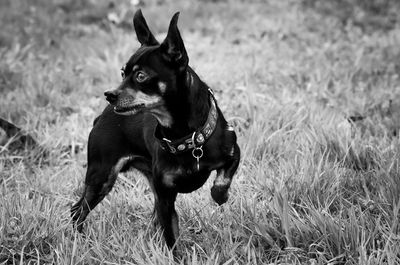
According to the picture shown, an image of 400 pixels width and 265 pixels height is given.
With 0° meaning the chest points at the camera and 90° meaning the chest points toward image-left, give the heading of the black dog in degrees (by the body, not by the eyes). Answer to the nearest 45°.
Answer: approximately 315°
